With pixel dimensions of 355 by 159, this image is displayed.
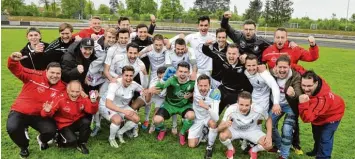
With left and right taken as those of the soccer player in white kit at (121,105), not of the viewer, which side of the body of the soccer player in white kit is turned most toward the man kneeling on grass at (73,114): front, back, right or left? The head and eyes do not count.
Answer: right

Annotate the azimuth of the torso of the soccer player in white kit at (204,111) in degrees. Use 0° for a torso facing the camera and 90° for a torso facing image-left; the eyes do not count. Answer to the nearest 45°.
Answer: approximately 0°

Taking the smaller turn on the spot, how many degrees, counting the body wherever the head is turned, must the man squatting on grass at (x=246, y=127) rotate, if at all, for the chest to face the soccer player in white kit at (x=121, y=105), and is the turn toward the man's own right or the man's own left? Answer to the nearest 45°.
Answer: approximately 90° to the man's own right

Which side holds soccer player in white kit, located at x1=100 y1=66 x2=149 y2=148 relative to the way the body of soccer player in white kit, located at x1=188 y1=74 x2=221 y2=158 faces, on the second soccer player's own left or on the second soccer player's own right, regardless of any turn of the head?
on the second soccer player's own right

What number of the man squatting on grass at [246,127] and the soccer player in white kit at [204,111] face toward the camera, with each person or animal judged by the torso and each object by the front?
2

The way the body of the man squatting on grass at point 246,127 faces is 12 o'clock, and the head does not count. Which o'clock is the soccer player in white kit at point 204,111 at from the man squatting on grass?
The soccer player in white kit is roughly at 4 o'clock from the man squatting on grass.

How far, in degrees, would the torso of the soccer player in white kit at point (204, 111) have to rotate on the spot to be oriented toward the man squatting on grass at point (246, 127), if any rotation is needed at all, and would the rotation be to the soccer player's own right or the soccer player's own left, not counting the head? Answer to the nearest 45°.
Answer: approximately 45° to the soccer player's own left

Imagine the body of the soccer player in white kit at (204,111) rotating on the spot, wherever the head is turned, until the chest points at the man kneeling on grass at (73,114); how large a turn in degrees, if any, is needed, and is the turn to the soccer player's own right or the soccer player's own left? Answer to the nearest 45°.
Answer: approximately 90° to the soccer player's own right

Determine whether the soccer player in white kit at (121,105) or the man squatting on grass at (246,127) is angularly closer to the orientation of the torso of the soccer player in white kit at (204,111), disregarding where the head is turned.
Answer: the man squatting on grass
